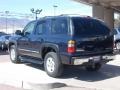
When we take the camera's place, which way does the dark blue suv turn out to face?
facing away from the viewer and to the left of the viewer
